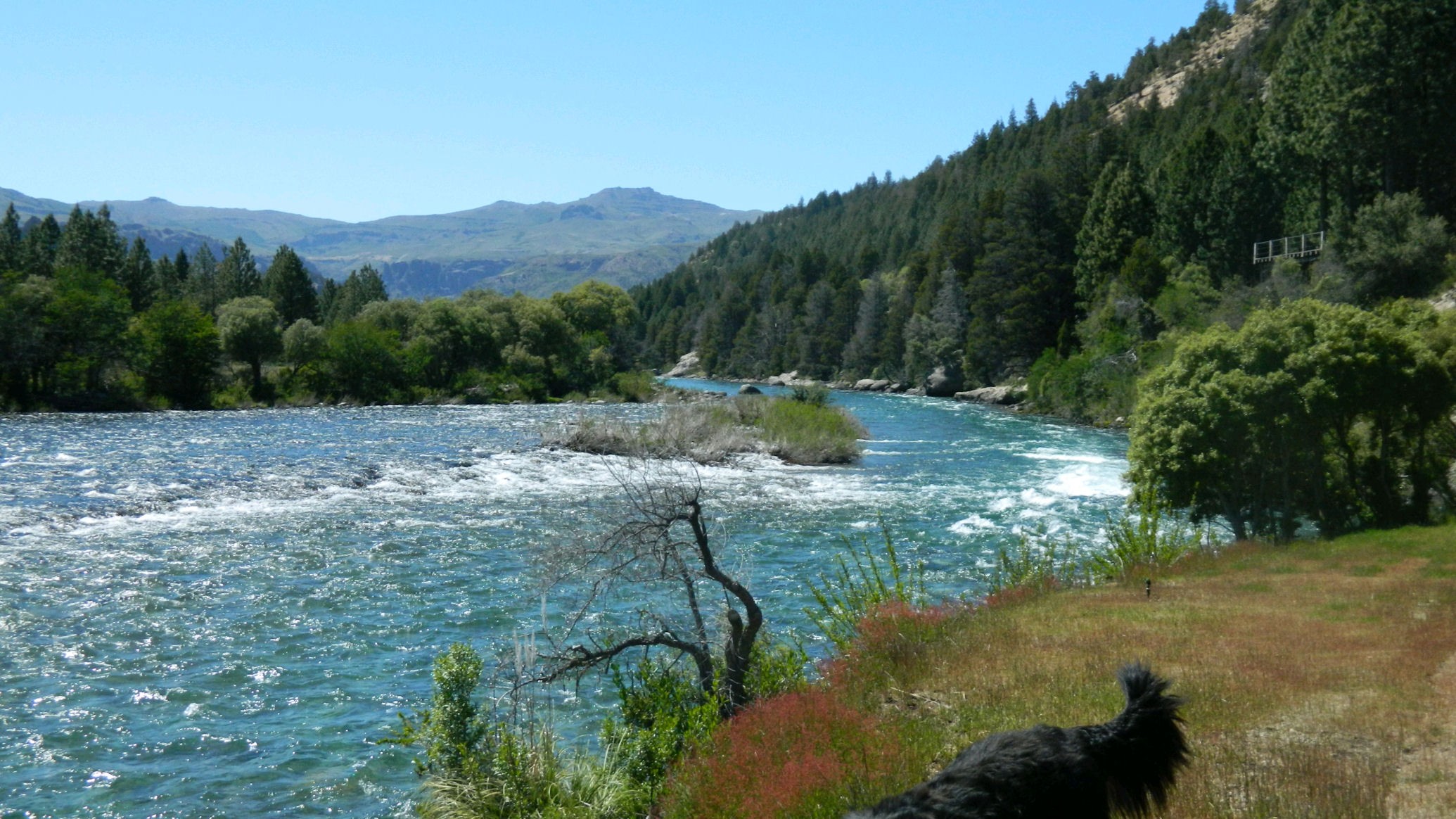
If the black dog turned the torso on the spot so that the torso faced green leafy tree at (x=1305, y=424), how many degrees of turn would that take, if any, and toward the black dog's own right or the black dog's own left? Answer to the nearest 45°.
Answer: approximately 90° to the black dog's own right

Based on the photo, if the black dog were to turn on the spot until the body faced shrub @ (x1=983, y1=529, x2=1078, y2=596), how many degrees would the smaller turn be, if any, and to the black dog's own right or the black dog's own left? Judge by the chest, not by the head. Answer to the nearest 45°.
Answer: approximately 90° to the black dog's own right

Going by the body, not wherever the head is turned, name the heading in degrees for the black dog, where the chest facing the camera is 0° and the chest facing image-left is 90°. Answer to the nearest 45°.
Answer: approximately 90°

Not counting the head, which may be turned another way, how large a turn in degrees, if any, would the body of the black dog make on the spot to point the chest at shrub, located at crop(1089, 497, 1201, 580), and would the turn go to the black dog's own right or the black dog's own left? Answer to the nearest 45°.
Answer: approximately 90° to the black dog's own right

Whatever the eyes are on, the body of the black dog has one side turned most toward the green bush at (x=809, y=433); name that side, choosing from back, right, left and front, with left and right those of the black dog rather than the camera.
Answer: right

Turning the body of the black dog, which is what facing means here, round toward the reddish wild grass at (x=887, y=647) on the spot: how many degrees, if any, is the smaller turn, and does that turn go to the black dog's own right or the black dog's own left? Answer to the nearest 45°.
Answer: approximately 90° to the black dog's own right

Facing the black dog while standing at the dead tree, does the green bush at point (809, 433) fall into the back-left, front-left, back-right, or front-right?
back-left

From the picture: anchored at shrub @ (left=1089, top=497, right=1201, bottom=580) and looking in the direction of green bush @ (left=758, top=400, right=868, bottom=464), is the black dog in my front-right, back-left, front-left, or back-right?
back-left
